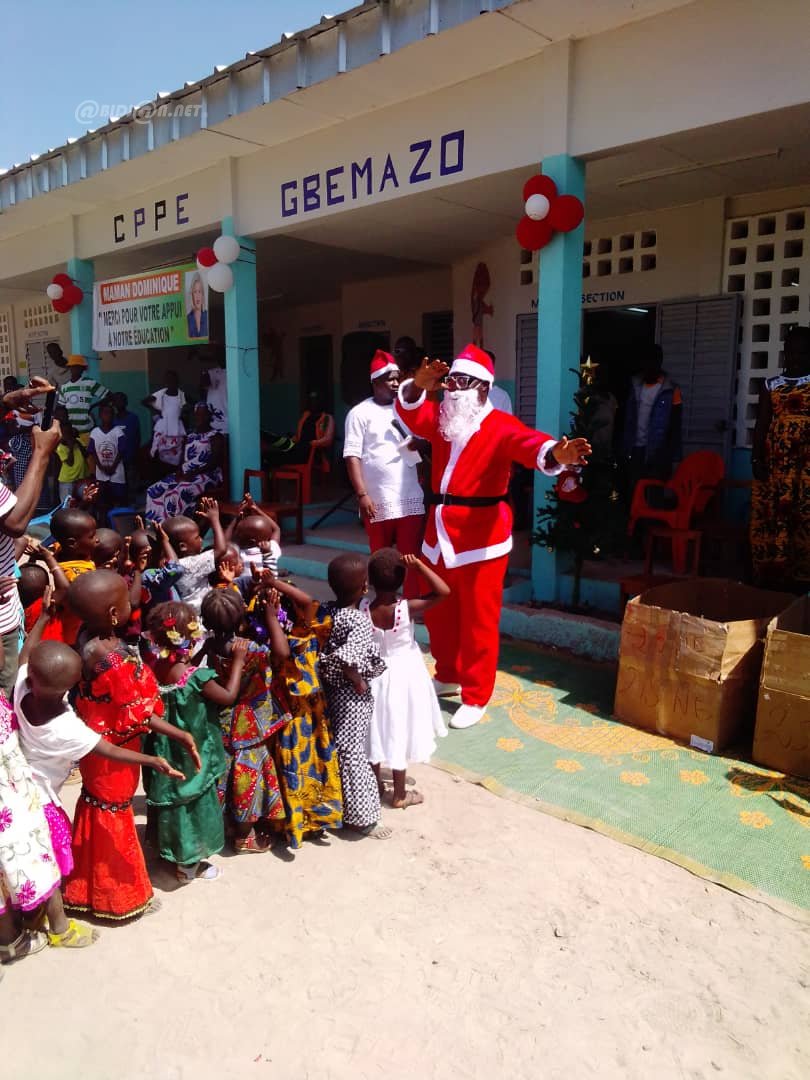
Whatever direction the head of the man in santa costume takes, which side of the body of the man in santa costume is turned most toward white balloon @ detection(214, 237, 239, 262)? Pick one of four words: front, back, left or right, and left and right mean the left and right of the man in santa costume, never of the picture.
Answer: right

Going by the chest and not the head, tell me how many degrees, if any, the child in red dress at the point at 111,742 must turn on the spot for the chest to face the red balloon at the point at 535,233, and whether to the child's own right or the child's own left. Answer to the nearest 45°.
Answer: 0° — they already face it

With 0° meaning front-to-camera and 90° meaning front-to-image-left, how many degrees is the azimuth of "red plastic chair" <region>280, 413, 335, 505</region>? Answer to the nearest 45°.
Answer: approximately 45°

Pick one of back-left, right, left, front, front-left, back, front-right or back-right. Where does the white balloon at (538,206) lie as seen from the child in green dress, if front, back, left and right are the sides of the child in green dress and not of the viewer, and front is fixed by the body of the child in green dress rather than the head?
front

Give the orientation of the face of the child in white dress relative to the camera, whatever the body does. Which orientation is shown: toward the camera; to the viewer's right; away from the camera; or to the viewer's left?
away from the camera

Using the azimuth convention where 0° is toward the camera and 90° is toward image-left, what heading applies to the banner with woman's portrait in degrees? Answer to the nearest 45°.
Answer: approximately 45°

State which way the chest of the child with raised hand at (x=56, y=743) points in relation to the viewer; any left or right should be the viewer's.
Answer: facing away from the viewer and to the right of the viewer

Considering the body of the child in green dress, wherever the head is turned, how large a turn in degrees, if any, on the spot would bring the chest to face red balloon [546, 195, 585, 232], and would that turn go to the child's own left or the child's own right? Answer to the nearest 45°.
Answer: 0° — they already face it

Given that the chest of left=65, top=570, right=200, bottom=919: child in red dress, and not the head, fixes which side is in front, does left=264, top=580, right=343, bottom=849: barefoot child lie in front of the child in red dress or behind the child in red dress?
in front

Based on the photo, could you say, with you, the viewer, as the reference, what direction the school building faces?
facing the viewer and to the left of the viewer

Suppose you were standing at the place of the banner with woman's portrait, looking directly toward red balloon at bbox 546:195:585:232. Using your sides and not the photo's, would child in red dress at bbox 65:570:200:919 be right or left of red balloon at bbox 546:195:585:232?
right

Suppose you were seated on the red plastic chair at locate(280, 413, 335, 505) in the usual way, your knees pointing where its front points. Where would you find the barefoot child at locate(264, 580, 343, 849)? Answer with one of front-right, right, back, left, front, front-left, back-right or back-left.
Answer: front-left

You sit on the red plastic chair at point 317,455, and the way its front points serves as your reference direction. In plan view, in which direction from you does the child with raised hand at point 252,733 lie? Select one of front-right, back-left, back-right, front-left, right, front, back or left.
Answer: front-left

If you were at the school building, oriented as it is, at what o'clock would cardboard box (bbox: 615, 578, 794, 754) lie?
The cardboard box is roughly at 10 o'clock from the school building.

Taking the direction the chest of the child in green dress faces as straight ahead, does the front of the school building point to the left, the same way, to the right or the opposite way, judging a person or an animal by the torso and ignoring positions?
the opposite way

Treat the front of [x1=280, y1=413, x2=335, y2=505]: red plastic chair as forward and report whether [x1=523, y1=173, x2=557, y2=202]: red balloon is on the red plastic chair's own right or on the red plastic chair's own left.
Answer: on the red plastic chair's own left

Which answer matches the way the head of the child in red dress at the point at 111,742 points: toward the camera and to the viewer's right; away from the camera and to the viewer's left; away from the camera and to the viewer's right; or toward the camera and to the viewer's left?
away from the camera and to the viewer's right
